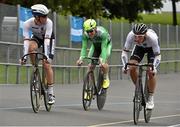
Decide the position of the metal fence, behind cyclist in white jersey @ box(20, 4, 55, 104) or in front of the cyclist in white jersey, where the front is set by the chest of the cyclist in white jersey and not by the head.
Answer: behind

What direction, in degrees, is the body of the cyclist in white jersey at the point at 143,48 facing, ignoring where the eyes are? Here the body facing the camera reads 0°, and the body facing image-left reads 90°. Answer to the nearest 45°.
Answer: approximately 0°

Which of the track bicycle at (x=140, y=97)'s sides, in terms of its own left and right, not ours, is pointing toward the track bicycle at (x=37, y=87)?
right

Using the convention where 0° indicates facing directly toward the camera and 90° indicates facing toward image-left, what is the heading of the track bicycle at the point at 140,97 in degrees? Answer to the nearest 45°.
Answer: approximately 0°
